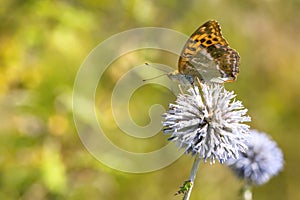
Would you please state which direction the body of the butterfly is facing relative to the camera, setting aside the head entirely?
to the viewer's left
